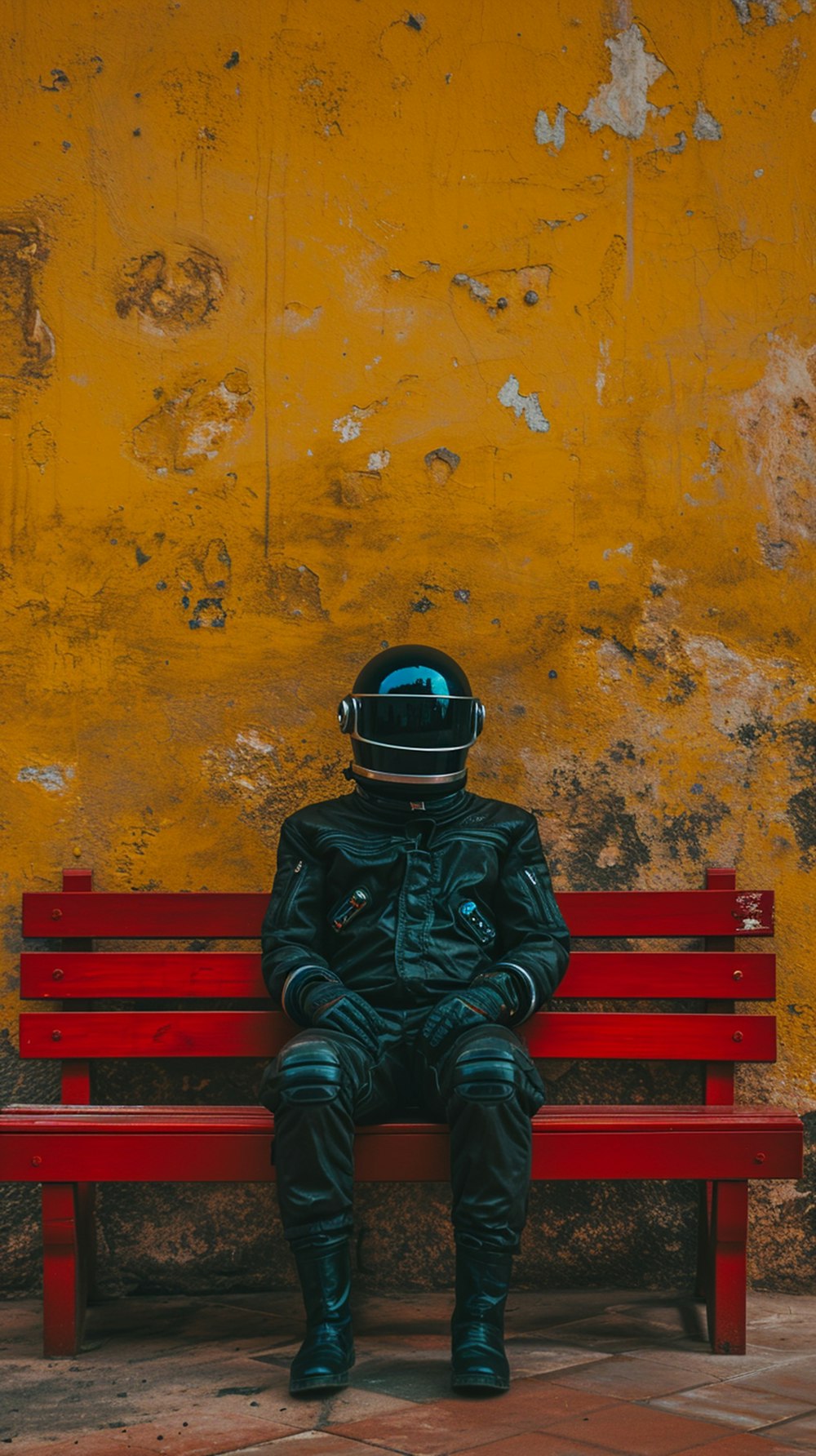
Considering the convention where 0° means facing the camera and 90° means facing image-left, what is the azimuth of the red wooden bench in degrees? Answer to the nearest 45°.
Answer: approximately 0°

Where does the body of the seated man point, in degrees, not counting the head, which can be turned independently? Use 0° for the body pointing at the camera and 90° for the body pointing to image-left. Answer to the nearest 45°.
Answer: approximately 0°
